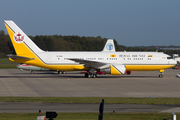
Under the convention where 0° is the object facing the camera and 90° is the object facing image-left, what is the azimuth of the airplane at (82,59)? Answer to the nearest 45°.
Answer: approximately 270°
